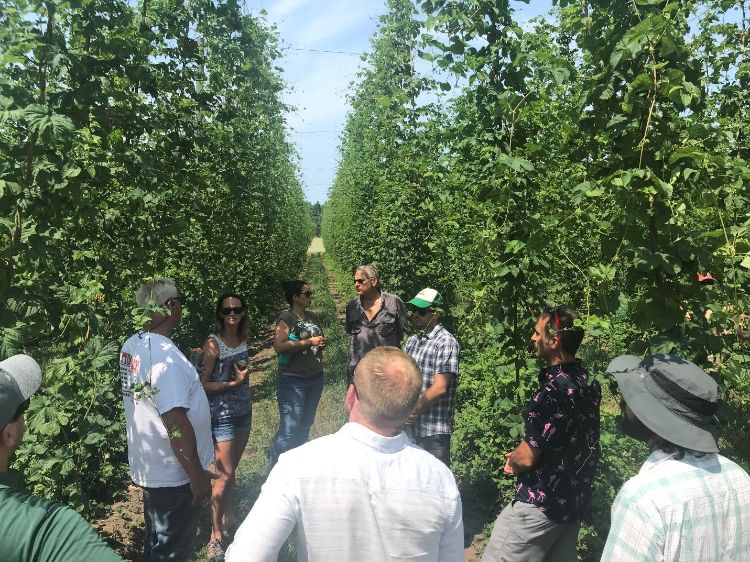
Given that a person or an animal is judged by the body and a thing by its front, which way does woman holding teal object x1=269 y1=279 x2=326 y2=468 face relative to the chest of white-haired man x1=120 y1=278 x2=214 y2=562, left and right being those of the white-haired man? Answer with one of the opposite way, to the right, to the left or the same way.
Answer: to the right

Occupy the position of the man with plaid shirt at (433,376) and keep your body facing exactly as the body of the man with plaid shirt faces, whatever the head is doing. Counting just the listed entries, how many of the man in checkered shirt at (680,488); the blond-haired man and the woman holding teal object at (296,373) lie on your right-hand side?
1

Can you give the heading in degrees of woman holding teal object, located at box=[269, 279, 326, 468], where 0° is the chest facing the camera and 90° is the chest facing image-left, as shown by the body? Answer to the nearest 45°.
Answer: approximately 315°

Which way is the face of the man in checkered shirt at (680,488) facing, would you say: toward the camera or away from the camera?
away from the camera

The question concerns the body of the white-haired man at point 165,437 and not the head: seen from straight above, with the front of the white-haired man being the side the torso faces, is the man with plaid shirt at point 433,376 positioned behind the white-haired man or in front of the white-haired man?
in front

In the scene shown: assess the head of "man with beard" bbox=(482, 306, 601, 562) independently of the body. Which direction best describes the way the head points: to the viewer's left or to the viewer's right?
to the viewer's left

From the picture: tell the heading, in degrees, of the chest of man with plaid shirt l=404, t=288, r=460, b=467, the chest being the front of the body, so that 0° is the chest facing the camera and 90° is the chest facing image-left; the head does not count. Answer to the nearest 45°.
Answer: approximately 45°

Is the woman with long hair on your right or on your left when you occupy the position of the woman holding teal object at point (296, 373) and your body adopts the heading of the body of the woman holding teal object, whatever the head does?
on your right

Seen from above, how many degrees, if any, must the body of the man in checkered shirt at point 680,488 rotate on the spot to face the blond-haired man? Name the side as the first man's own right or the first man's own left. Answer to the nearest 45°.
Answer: approximately 90° to the first man's own left

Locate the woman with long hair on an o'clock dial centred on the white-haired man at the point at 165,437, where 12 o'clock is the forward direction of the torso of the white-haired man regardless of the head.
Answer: The woman with long hair is roughly at 11 o'clock from the white-haired man.

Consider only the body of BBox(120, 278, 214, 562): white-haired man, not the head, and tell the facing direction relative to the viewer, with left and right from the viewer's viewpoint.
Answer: facing away from the viewer and to the right of the viewer

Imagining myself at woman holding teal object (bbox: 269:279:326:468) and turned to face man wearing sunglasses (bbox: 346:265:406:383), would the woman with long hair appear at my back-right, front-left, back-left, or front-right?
back-right

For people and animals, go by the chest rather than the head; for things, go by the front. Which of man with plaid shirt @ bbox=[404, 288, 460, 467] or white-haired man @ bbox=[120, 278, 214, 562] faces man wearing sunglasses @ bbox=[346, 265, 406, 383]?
the white-haired man

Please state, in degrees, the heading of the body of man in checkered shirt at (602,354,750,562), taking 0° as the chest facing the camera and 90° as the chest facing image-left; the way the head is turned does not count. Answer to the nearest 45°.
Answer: approximately 135°
